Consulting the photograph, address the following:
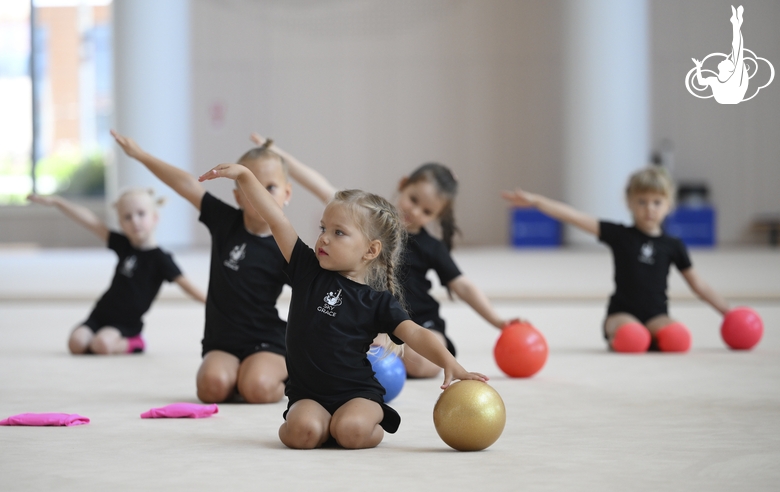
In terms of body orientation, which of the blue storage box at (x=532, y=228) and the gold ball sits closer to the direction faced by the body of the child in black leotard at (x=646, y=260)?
the gold ball

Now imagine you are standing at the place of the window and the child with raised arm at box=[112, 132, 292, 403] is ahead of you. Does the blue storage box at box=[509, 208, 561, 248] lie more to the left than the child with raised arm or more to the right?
left

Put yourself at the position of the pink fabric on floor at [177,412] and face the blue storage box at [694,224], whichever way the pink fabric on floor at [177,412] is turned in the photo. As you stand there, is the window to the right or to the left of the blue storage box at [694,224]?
left

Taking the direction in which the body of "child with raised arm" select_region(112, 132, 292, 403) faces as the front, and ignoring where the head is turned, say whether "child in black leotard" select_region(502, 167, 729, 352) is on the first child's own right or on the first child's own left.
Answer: on the first child's own left

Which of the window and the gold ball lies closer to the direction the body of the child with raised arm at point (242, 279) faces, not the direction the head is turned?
the gold ball

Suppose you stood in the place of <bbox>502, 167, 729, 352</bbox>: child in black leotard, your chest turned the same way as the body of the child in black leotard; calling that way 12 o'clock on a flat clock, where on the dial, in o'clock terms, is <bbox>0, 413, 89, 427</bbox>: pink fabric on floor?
The pink fabric on floor is roughly at 1 o'clock from the child in black leotard.

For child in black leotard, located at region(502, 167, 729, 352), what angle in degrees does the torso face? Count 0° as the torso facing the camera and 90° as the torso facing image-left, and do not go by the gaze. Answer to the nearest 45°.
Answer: approximately 0°

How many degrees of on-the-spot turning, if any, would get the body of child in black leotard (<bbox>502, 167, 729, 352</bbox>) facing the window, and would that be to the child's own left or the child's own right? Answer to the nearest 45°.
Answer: approximately 135° to the child's own right

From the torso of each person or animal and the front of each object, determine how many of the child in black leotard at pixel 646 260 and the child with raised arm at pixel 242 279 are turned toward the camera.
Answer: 2
